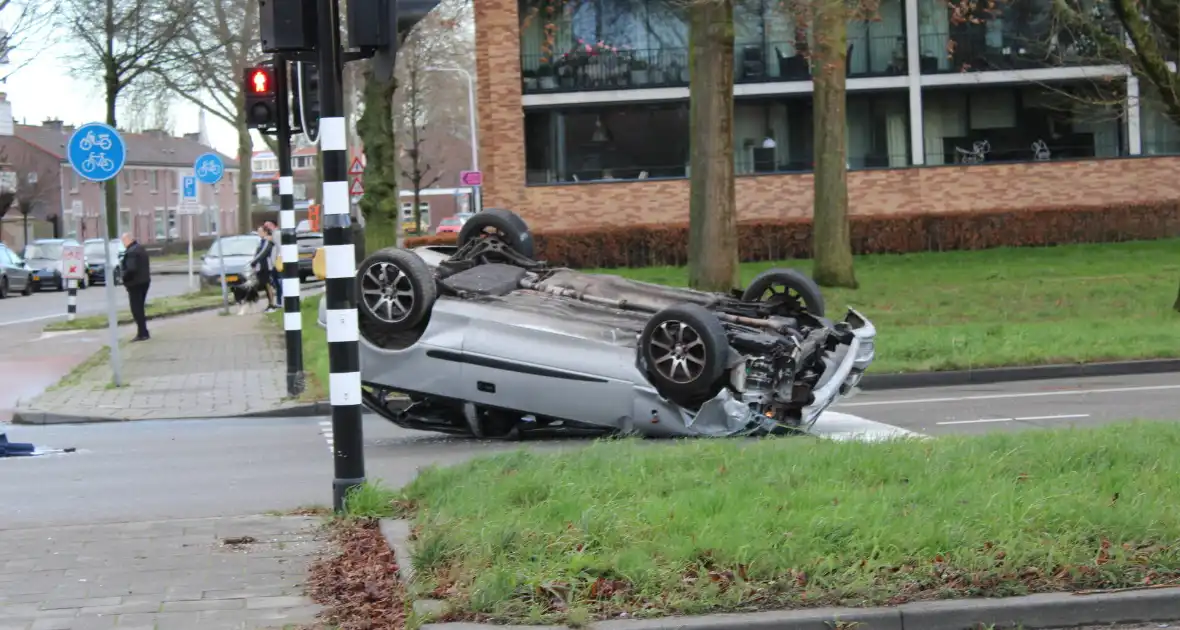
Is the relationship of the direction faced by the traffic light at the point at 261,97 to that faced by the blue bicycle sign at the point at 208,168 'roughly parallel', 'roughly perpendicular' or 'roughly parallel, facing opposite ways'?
roughly parallel

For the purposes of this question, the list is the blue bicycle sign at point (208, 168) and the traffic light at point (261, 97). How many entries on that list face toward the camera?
2

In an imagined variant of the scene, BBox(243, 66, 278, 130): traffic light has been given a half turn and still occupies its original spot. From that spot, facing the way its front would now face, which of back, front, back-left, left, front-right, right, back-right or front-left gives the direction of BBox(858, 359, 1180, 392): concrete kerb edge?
right

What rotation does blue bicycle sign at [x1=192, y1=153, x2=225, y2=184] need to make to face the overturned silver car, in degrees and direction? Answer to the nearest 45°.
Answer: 0° — it already faces it

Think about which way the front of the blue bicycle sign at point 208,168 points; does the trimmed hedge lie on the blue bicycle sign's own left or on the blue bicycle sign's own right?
on the blue bicycle sign's own left

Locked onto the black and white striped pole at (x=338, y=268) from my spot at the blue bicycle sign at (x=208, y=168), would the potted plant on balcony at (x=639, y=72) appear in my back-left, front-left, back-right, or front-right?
back-left

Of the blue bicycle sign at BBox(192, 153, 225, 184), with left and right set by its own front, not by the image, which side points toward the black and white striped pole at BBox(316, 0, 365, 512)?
front

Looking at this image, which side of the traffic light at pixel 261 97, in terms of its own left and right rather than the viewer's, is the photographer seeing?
front

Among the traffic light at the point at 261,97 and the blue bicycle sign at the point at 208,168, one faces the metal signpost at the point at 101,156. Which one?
the blue bicycle sign

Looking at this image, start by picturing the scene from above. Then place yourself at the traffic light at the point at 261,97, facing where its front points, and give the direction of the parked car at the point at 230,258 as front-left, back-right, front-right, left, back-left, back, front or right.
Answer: back

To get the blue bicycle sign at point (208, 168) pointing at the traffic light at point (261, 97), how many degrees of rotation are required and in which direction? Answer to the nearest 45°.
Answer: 0° — it already faces it

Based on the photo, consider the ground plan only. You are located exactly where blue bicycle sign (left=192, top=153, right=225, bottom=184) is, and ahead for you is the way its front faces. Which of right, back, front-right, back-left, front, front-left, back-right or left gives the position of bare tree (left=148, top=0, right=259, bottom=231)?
back

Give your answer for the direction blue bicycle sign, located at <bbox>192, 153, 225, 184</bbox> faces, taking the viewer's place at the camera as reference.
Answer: facing the viewer

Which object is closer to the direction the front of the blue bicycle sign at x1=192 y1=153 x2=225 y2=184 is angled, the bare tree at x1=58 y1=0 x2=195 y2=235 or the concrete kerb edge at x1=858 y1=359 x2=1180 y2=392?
the concrete kerb edge
